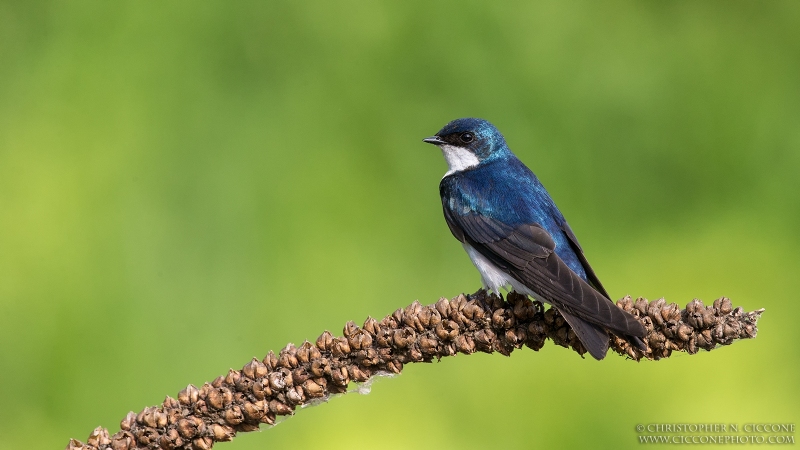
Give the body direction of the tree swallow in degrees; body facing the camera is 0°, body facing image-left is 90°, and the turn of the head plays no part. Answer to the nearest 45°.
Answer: approximately 135°
